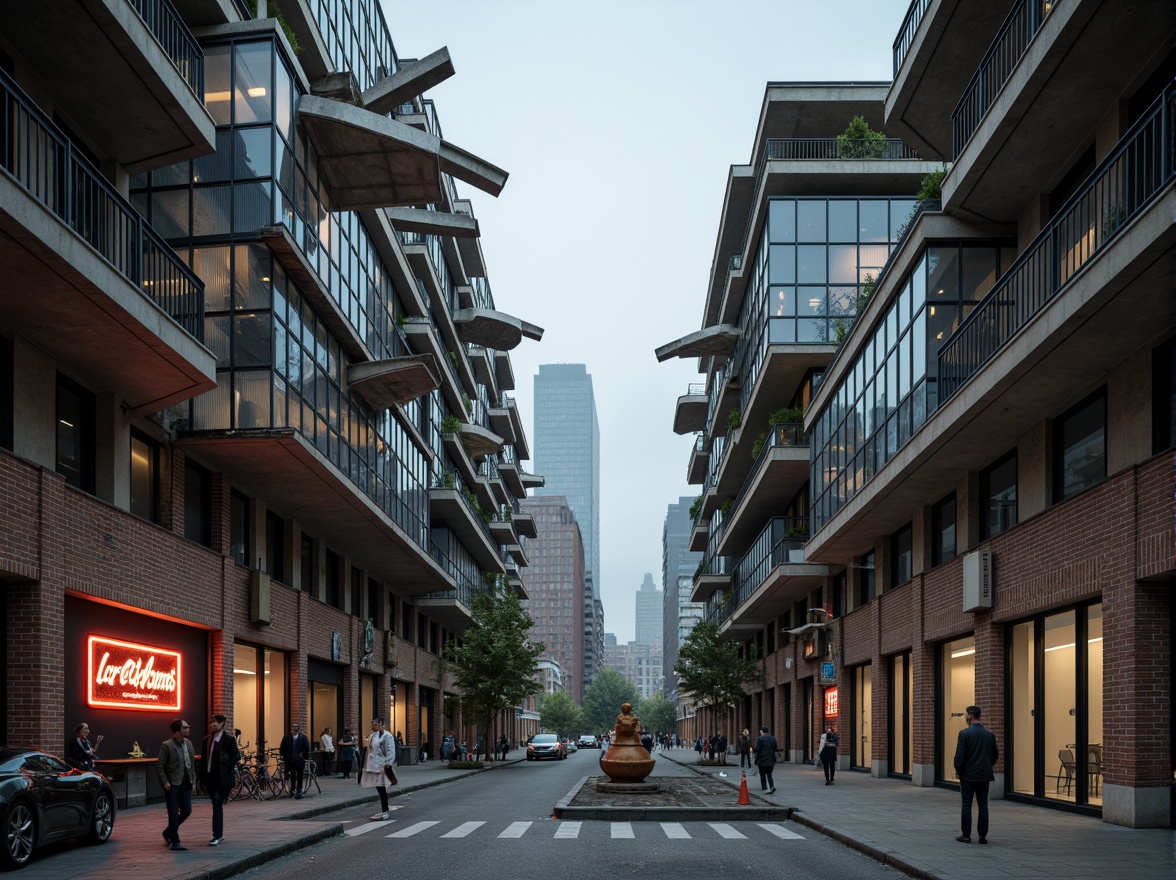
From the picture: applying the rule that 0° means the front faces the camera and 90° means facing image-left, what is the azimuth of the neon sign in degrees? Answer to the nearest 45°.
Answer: approximately 315°

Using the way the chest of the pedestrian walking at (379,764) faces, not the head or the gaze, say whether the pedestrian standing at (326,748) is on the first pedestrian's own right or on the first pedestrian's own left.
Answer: on the first pedestrian's own right

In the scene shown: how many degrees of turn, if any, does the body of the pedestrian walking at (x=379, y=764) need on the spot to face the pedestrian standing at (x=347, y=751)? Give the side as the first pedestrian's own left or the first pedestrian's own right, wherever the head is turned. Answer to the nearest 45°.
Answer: approximately 135° to the first pedestrian's own right

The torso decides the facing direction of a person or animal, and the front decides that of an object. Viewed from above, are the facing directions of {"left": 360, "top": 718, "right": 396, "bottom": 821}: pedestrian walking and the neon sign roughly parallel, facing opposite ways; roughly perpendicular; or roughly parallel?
roughly perpendicular
